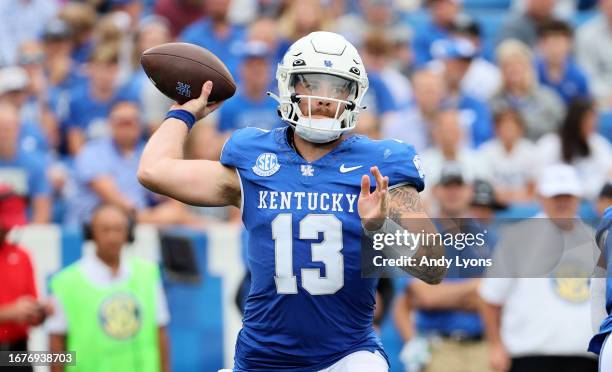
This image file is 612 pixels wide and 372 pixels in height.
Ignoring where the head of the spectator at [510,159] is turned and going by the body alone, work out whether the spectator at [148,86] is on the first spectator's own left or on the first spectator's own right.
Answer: on the first spectator's own right

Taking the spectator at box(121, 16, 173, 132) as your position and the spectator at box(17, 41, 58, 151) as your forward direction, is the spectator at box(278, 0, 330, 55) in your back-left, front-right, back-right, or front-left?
back-right

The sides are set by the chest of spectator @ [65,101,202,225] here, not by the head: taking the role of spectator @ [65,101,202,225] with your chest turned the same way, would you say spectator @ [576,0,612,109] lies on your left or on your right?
on your left

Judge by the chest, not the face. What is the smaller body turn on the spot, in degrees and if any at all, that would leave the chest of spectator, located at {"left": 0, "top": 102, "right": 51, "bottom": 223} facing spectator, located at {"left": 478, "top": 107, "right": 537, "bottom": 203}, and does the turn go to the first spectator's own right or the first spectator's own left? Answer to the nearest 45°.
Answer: approximately 90° to the first spectator's own left

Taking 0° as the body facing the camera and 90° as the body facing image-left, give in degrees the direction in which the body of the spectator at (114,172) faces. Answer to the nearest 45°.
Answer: approximately 315°

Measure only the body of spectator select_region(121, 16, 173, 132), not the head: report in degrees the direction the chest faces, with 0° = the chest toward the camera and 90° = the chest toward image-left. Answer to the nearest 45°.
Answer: approximately 0°

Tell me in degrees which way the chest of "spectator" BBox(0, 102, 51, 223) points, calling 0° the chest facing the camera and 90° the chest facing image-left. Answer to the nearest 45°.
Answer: approximately 0°
